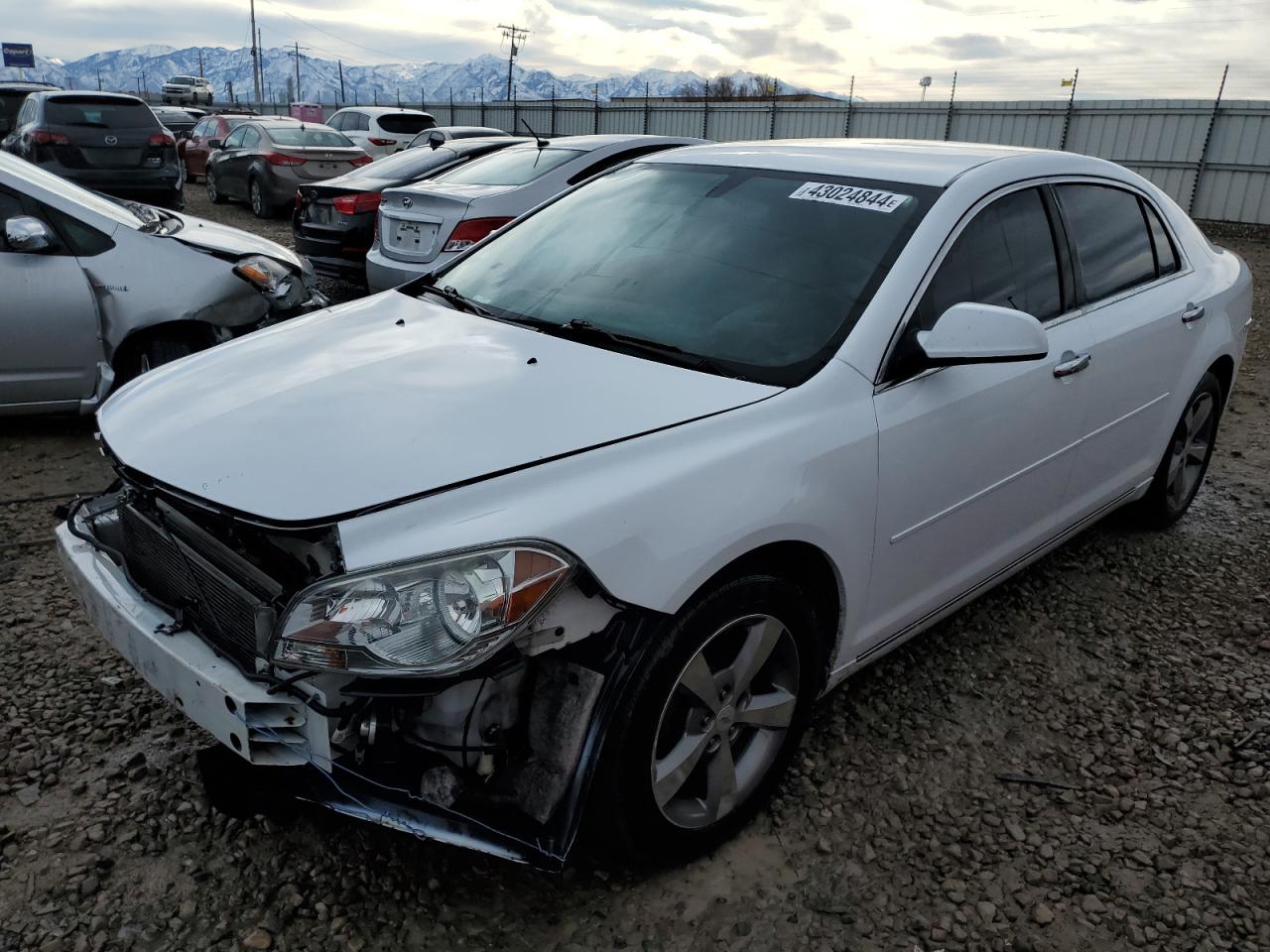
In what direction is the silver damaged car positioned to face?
to the viewer's right

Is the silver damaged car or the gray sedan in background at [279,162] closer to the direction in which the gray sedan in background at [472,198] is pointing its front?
the gray sedan in background

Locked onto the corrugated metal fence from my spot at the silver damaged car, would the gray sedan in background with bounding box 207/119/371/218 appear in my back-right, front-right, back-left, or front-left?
front-left

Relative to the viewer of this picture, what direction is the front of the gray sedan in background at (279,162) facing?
facing away from the viewer and to the left of the viewer

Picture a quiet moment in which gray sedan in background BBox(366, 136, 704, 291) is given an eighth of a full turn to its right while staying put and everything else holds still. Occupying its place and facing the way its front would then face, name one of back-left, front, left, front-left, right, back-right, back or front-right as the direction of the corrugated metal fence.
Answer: front-left

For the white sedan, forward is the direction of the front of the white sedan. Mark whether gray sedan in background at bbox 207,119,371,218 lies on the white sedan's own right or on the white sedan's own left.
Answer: on the white sedan's own right

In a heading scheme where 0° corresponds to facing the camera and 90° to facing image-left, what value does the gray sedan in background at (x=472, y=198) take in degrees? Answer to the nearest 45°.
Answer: approximately 225°

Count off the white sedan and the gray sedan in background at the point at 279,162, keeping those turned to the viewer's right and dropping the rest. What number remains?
0

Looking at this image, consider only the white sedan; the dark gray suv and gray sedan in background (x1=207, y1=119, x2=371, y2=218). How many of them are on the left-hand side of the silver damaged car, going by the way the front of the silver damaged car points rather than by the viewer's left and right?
2

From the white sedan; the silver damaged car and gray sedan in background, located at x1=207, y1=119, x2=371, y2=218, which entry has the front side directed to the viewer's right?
the silver damaged car

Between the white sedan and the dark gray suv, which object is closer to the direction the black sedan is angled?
the dark gray suv

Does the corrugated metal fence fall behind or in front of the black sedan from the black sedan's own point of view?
in front

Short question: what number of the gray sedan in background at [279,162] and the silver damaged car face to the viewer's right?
1

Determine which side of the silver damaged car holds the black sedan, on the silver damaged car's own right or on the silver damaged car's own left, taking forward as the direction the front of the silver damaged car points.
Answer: on the silver damaged car's own left

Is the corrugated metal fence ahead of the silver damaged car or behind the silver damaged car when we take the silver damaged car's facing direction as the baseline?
ahead
